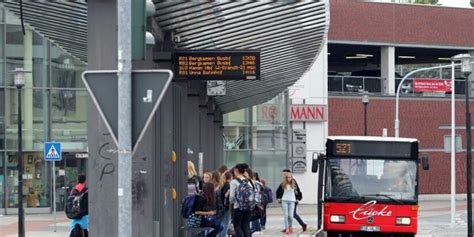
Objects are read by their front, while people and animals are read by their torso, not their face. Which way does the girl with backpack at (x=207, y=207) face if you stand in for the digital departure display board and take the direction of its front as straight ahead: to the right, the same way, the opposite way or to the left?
the opposite way

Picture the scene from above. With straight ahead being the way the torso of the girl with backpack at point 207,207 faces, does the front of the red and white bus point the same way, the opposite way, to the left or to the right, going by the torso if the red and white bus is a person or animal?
the opposite way

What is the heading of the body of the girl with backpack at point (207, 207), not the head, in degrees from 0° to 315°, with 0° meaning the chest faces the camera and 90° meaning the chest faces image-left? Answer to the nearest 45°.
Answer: approximately 180°
